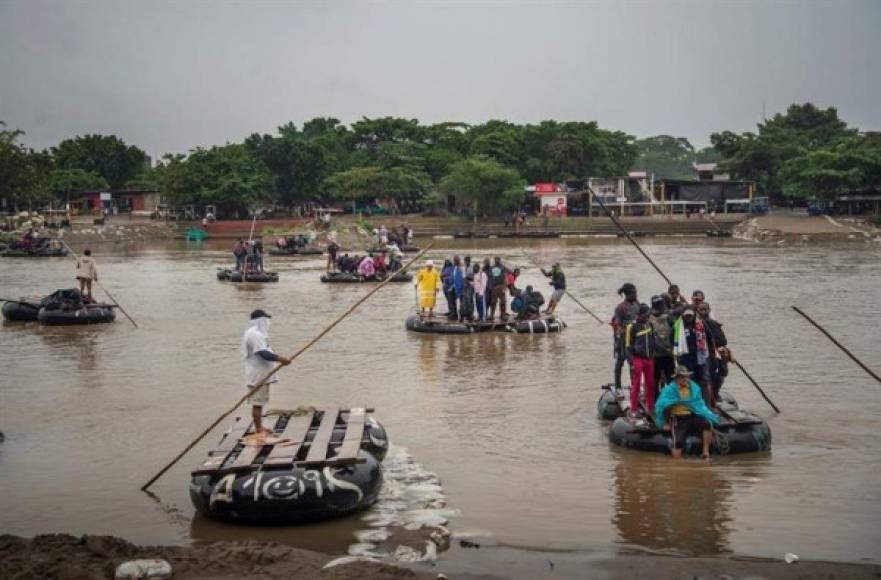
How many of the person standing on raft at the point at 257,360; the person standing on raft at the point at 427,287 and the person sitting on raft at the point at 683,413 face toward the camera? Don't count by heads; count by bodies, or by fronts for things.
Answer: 2

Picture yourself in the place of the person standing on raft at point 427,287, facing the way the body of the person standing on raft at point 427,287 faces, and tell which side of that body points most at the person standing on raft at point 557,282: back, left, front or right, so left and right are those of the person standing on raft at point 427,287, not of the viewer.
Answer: left

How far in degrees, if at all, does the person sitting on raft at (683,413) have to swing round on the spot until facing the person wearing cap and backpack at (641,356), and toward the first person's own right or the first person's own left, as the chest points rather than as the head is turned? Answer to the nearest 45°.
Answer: approximately 135° to the first person's own right

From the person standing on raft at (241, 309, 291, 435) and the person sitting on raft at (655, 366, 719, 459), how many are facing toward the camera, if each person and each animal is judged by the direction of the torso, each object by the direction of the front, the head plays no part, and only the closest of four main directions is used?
1

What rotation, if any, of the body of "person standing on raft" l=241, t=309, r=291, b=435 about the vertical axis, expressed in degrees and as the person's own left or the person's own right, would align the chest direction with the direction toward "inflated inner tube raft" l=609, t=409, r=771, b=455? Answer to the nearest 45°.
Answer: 0° — they already face it

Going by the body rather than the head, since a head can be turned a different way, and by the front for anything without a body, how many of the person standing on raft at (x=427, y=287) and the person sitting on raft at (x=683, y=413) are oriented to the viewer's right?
0

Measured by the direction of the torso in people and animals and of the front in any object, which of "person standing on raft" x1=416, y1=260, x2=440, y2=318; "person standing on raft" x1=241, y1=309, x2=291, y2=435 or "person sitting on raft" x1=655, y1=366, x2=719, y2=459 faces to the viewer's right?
"person standing on raft" x1=241, y1=309, x2=291, y2=435

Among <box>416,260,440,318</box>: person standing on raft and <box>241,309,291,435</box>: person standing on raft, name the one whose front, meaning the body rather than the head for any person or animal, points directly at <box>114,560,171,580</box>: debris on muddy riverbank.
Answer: <box>416,260,440,318</box>: person standing on raft

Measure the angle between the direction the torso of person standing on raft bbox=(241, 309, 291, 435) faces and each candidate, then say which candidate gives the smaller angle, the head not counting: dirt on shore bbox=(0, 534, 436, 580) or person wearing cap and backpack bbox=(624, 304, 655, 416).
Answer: the person wearing cap and backpack

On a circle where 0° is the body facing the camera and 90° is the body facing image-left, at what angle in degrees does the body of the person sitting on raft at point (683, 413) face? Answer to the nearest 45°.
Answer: approximately 0°

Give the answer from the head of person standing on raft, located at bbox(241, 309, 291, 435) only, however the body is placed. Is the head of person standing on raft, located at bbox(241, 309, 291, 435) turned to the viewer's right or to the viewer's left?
to the viewer's right

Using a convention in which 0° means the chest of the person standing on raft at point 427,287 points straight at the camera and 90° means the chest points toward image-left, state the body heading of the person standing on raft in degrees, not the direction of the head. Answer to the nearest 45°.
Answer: approximately 0°

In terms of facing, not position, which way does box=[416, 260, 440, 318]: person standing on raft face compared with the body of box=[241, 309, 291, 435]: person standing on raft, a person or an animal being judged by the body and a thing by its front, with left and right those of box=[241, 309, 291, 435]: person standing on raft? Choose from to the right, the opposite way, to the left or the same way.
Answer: to the right

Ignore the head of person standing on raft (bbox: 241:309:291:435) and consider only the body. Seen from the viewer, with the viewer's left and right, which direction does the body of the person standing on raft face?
facing to the right of the viewer

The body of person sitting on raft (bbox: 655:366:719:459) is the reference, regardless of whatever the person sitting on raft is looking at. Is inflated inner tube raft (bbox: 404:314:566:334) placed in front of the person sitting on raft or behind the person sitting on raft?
behind
